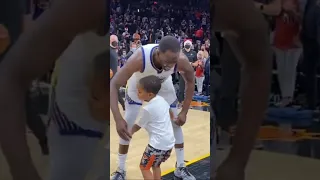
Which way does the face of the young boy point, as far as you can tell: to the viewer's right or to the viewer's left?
to the viewer's left

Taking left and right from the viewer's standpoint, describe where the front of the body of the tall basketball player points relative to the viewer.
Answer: facing the viewer
